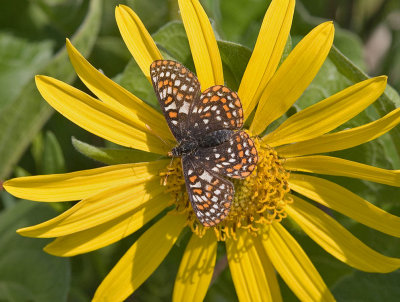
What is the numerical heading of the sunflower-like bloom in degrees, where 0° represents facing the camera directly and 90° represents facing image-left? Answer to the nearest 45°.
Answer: approximately 0°

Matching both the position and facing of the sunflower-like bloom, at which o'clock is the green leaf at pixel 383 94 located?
The green leaf is roughly at 9 o'clock from the sunflower-like bloom.
